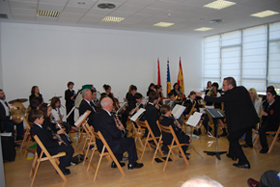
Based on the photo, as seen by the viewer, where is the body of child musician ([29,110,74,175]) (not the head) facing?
to the viewer's right

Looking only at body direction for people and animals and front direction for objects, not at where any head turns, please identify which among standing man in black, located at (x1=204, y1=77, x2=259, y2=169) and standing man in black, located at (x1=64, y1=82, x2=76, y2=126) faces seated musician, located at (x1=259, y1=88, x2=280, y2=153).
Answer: standing man in black, located at (x1=64, y1=82, x2=76, y2=126)

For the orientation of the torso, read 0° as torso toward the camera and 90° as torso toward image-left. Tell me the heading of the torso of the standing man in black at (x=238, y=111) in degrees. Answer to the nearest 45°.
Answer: approximately 90°

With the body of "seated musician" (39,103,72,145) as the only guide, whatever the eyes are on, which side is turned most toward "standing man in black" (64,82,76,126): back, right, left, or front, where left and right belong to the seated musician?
left

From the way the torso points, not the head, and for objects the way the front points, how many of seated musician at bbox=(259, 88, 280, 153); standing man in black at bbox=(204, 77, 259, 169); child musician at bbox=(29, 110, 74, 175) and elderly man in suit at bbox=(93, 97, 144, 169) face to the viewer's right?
2

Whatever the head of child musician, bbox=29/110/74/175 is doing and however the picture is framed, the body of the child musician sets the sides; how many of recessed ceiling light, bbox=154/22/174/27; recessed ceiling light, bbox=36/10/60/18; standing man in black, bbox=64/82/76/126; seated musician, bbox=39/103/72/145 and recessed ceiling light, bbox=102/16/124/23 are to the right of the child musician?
0

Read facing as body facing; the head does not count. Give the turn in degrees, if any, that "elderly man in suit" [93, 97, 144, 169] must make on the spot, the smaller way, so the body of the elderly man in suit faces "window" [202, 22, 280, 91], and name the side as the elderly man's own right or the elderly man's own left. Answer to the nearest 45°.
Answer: approximately 45° to the elderly man's own left

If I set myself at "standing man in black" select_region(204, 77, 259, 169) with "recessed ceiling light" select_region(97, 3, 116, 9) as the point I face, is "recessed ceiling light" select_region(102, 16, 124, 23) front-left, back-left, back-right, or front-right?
front-right

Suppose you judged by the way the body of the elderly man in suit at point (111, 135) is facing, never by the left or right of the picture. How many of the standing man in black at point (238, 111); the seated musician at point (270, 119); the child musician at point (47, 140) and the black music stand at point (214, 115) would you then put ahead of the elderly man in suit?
3

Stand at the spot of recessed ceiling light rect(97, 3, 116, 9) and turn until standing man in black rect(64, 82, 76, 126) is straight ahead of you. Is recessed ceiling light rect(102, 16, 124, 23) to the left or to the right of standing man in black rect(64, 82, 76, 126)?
right

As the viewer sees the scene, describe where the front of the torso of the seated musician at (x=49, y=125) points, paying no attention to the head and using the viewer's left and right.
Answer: facing to the right of the viewer

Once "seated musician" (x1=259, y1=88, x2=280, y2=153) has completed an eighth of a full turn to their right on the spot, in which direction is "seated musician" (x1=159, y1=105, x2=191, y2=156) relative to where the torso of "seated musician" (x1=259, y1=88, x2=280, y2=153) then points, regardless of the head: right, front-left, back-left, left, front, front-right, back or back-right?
front-left

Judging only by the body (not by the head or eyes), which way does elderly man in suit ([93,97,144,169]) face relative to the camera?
to the viewer's right

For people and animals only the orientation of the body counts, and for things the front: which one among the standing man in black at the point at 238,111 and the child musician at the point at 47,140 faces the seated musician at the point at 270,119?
the child musician
